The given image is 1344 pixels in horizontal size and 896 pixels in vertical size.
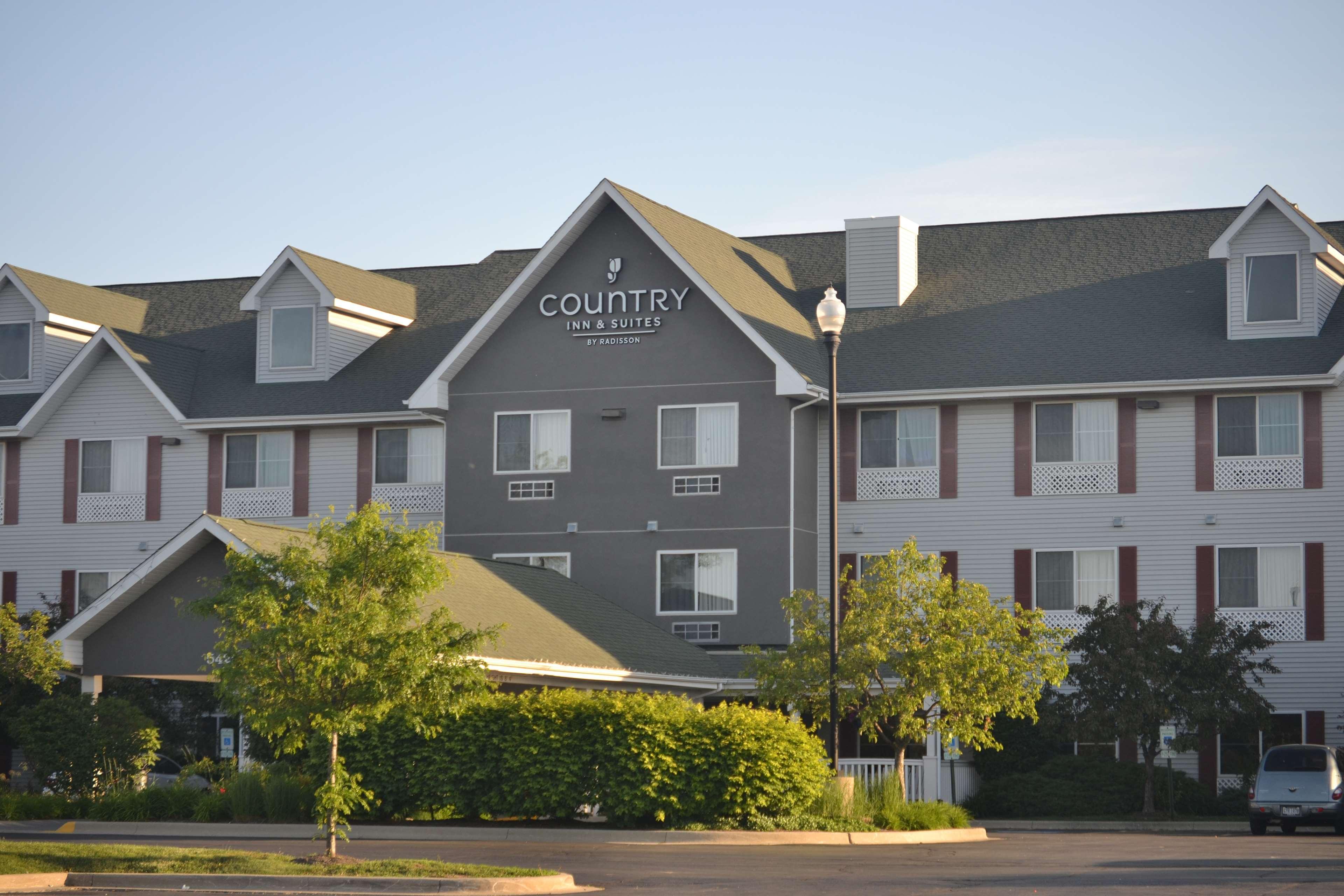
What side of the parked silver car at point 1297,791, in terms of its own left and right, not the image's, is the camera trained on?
back

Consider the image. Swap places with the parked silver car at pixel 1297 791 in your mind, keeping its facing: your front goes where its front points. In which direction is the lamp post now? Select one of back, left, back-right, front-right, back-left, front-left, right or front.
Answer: back-left

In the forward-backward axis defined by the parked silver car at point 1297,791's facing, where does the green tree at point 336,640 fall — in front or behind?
behind

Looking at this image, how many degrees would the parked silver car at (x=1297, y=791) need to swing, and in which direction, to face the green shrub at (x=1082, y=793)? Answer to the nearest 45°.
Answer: approximately 45° to its left

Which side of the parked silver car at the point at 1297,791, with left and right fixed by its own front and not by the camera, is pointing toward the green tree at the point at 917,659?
left

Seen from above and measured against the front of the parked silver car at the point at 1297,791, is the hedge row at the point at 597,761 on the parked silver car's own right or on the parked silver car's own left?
on the parked silver car's own left
